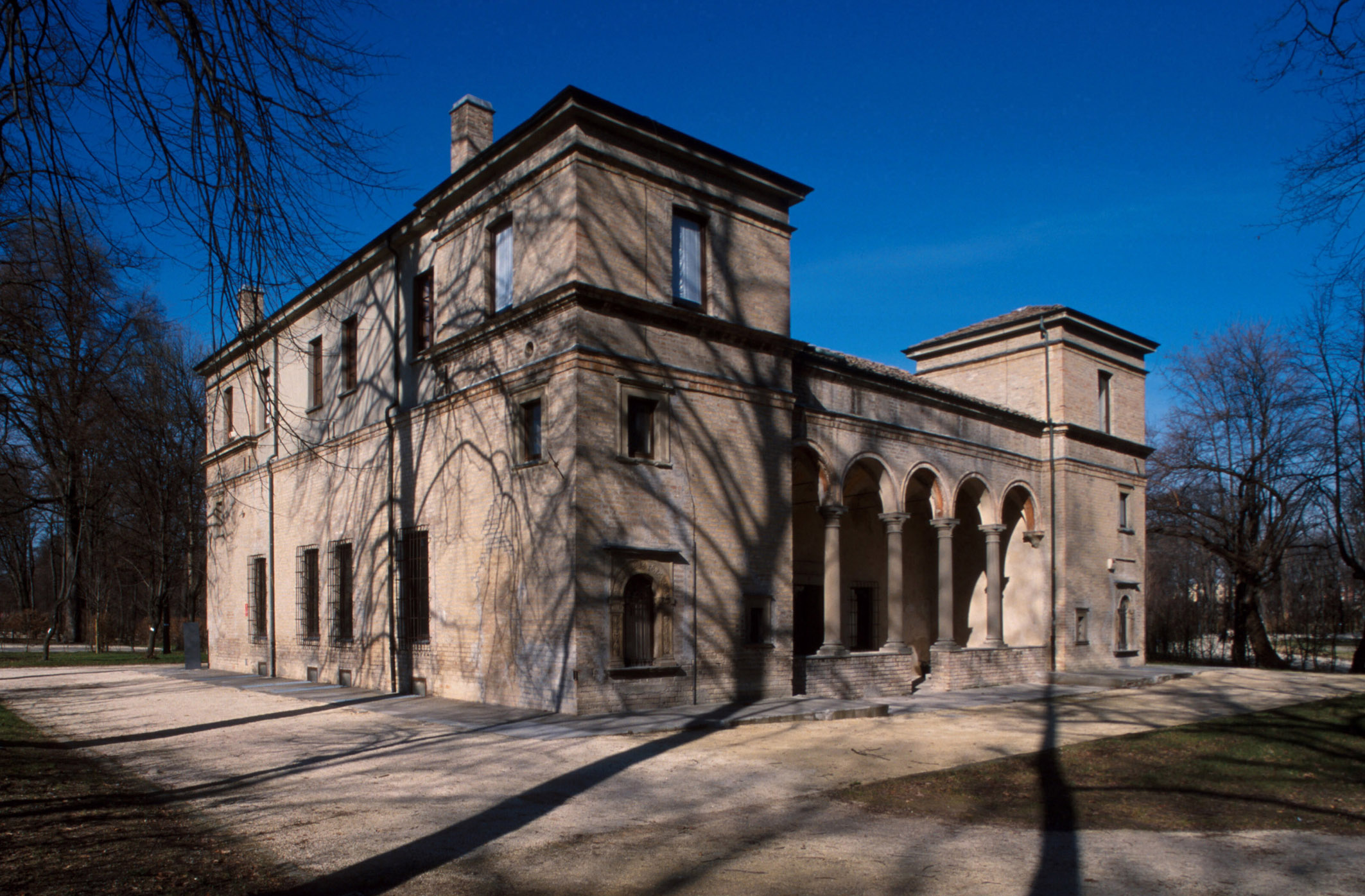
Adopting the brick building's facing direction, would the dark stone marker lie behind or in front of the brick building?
behind

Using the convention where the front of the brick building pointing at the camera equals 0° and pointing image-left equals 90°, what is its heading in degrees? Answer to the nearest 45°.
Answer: approximately 315°

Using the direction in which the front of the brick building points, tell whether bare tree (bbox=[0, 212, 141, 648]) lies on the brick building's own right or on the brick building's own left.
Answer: on the brick building's own right
